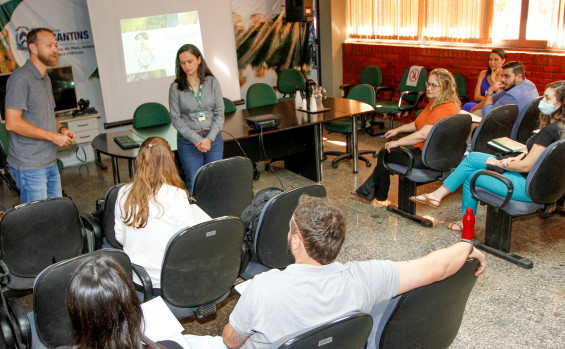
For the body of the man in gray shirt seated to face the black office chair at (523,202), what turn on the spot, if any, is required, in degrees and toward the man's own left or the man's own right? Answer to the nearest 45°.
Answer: approximately 90° to the man's own right

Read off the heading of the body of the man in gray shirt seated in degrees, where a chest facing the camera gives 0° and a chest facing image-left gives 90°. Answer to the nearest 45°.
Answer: approximately 135°

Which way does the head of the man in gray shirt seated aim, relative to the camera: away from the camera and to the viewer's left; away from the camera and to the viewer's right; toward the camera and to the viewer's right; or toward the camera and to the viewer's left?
away from the camera and to the viewer's left

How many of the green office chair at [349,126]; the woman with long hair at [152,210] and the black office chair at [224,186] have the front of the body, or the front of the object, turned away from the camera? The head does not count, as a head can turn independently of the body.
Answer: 2

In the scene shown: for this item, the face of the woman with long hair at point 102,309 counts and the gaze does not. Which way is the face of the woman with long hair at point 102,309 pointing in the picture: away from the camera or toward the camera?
away from the camera

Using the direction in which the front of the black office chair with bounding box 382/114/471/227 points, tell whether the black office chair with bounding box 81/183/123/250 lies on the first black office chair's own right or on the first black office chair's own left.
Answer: on the first black office chair's own left

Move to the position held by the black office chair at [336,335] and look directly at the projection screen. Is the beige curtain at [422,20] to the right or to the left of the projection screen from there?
right

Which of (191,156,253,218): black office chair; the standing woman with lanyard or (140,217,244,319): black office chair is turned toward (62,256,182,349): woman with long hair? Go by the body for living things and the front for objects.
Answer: the standing woman with lanyard

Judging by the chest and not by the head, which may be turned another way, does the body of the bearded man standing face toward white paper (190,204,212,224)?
yes

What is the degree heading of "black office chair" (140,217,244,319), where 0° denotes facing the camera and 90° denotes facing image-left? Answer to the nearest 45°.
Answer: approximately 135°

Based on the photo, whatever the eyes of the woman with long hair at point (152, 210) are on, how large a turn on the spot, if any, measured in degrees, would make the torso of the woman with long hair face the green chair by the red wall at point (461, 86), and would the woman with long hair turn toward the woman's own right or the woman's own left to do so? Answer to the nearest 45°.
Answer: approximately 45° to the woman's own right

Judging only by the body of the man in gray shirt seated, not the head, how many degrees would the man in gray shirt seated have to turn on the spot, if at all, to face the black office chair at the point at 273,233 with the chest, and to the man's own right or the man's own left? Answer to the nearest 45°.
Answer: approximately 45° to the man's own right

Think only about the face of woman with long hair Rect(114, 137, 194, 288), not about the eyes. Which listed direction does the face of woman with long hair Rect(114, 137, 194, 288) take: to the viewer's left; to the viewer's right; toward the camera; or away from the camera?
away from the camera

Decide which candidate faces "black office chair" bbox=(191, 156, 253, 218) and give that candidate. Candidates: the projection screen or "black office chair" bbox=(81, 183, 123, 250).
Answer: the projection screen

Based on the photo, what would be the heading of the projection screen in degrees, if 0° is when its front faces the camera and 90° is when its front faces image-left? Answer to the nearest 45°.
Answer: approximately 0°

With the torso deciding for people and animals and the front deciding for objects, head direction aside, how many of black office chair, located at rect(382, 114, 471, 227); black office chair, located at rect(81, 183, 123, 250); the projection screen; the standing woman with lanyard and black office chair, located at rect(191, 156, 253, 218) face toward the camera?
2

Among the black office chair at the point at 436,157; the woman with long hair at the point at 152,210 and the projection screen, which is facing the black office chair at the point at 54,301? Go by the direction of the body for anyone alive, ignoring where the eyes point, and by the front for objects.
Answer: the projection screen
